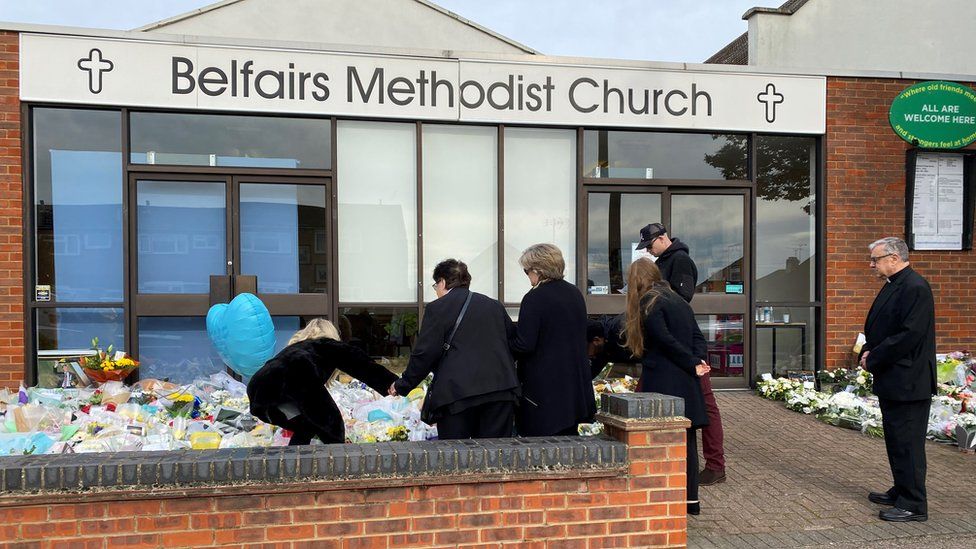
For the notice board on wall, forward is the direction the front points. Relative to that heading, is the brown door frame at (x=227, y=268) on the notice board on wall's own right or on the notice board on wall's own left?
on the notice board on wall's own right

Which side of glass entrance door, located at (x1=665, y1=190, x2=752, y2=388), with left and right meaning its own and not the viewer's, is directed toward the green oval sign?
left

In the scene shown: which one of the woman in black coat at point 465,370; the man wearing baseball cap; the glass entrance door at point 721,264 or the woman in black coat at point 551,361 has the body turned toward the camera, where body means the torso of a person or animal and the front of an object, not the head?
the glass entrance door

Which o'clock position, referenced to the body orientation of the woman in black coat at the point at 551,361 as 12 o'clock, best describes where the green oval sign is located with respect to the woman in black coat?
The green oval sign is roughly at 3 o'clock from the woman in black coat.

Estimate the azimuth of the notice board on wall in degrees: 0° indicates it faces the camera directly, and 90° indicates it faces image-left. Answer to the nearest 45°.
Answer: approximately 0°

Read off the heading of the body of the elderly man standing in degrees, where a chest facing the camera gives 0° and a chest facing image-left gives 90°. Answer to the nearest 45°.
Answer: approximately 90°

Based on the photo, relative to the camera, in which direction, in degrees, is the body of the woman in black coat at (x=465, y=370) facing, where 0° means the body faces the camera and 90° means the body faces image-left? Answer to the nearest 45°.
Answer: approximately 135°

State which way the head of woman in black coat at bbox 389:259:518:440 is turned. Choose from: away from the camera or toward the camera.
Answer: away from the camera

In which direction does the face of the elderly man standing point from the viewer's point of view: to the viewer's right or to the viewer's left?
to the viewer's left

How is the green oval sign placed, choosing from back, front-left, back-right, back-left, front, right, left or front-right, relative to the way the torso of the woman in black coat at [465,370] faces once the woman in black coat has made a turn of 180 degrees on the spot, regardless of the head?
left

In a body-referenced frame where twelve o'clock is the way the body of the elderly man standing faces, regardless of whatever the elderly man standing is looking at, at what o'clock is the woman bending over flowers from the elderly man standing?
The woman bending over flowers is roughly at 11 o'clock from the elderly man standing.

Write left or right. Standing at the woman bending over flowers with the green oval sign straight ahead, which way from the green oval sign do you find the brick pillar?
right

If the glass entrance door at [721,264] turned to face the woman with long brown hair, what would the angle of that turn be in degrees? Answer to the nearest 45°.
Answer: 0° — it already faces them
